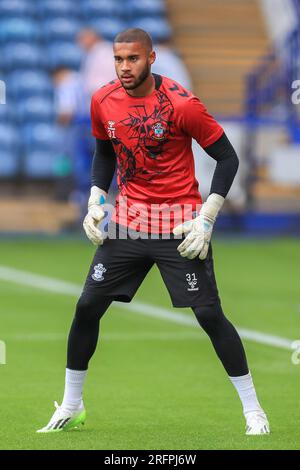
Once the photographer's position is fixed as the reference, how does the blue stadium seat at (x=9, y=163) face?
facing the viewer

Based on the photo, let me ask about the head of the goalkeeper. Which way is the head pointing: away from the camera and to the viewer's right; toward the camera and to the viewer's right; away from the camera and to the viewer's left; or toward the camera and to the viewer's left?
toward the camera and to the viewer's left

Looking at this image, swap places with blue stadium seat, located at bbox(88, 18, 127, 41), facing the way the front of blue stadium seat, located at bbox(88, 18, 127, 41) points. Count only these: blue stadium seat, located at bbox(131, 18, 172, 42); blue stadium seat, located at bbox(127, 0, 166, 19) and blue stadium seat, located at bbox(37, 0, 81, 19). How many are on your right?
1

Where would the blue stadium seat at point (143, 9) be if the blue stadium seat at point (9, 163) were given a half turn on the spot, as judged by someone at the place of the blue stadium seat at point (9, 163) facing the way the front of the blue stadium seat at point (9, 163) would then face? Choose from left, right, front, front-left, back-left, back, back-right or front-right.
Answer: front-right

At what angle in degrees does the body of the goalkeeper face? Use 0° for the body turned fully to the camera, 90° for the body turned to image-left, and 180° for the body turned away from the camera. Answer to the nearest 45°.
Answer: approximately 45°

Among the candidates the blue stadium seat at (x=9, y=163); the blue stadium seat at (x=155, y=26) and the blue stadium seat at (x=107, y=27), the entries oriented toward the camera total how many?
3

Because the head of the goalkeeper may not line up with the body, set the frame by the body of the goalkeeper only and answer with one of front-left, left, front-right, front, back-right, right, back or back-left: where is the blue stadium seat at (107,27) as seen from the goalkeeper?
back-right

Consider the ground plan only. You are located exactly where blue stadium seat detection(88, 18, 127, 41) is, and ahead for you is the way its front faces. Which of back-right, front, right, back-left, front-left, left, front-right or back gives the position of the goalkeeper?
front

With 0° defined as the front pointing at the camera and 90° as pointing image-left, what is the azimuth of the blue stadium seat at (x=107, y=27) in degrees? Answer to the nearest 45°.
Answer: approximately 0°

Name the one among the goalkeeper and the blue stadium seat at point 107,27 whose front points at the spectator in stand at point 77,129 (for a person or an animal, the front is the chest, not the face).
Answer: the blue stadium seat
